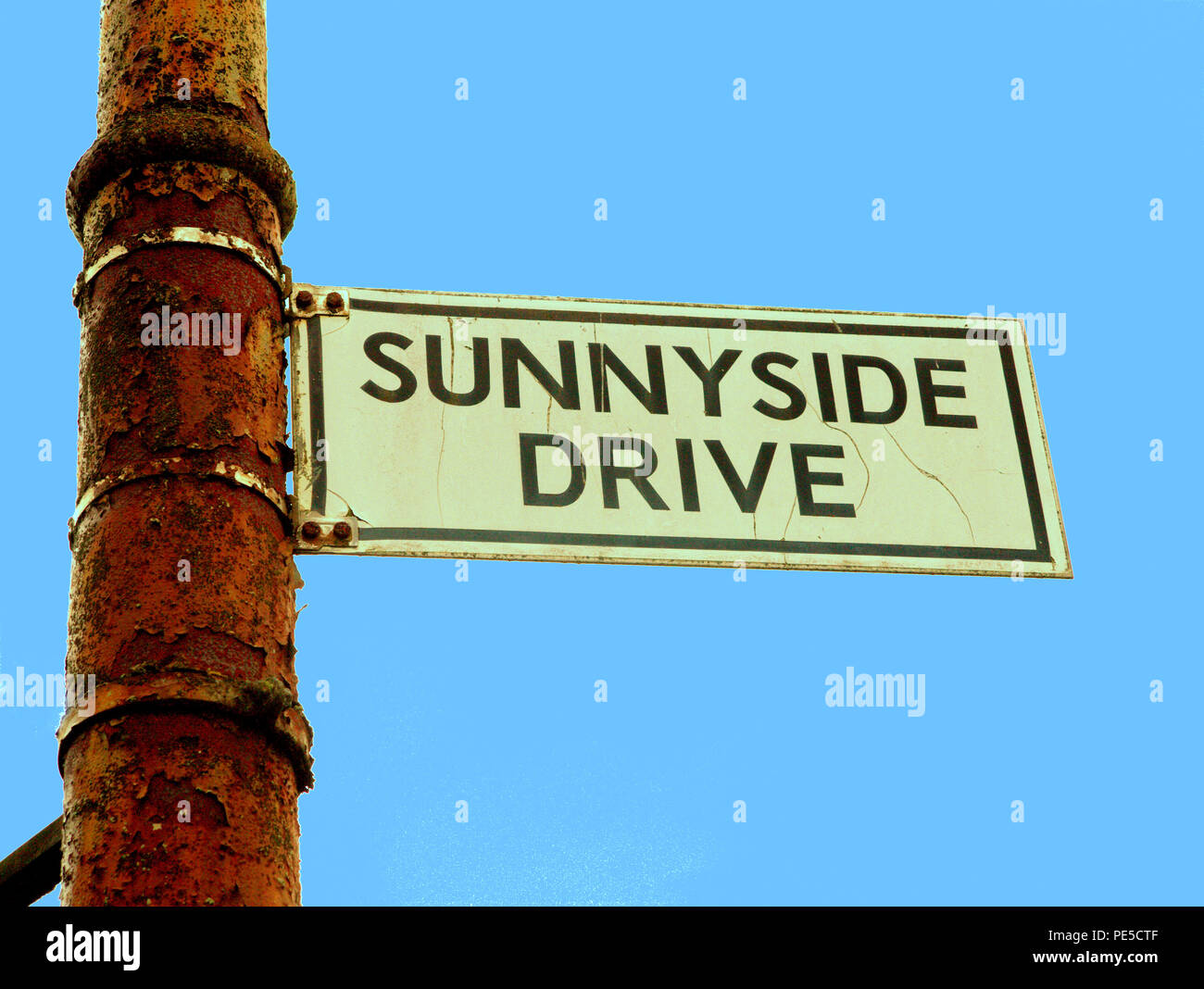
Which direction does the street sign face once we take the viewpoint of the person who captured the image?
facing the viewer
